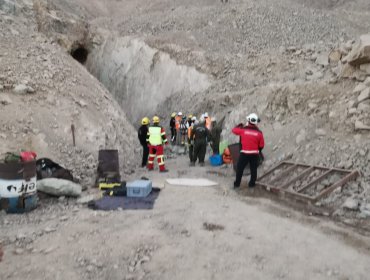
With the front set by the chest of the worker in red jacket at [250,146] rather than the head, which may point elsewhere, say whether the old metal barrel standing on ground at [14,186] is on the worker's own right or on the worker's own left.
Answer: on the worker's own left
